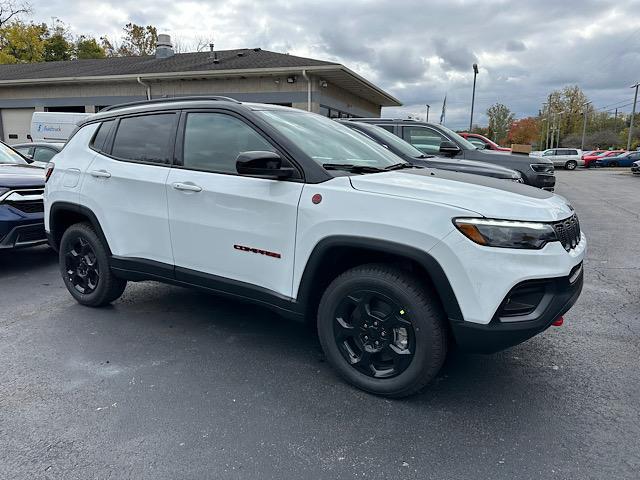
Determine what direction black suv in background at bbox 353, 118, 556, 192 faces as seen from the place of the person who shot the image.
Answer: facing the viewer and to the right of the viewer

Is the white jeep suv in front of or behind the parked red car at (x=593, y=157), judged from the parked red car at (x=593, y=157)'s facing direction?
in front

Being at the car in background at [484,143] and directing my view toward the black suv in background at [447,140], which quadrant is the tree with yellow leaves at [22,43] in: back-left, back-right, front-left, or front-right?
back-right

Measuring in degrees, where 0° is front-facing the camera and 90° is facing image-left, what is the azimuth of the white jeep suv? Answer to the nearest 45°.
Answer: approximately 315°

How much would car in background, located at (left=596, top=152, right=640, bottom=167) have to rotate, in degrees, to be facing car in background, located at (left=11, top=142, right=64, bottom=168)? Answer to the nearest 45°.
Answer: approximately 45° to its left

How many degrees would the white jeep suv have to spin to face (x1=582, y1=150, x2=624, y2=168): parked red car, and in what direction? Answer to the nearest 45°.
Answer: approximately 90° to its left

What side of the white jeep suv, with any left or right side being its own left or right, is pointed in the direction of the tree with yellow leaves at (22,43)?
back

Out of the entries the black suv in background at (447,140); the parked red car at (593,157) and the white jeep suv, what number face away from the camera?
0

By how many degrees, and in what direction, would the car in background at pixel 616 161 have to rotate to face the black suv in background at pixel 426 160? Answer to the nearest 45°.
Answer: approximately 45° to its left

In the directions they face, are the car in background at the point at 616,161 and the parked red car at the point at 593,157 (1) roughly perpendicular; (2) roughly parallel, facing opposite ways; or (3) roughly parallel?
roughly parallel

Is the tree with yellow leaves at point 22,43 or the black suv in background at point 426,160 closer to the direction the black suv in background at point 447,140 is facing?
the black suv in background

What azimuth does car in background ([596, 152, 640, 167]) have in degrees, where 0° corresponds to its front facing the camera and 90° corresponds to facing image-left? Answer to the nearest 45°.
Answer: approximately 45°

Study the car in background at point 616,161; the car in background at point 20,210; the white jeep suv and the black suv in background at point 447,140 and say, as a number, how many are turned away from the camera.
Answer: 0

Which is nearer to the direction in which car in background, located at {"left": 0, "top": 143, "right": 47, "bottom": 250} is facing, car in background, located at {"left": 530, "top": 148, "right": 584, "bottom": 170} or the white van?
the car in background

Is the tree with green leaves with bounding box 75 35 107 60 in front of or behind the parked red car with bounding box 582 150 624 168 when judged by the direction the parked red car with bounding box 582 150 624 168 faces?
in front

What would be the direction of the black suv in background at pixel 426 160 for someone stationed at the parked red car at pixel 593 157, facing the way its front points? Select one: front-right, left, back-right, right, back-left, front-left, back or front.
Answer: front-left
